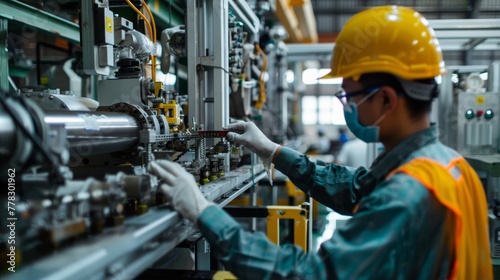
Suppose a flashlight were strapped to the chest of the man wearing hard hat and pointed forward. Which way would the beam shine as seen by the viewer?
to the viewer's left

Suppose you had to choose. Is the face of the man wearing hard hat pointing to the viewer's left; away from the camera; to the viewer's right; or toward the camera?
to the viewer's left

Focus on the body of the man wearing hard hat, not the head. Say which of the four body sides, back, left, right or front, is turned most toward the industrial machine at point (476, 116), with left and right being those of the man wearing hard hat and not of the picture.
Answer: right

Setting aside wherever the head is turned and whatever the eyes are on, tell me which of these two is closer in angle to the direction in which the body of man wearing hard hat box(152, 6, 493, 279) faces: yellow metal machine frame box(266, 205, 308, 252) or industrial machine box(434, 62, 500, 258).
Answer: the yellow metal machine frame

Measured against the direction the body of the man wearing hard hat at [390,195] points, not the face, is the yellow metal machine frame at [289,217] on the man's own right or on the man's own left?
on the man's own right

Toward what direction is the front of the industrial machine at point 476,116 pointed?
toward the camera

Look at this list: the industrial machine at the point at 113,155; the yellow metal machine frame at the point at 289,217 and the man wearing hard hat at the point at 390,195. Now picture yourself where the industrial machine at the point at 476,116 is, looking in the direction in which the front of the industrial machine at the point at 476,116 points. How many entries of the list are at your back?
0

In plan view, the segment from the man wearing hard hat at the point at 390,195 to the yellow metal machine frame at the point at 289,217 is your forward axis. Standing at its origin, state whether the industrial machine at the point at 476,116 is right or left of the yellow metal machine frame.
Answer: right

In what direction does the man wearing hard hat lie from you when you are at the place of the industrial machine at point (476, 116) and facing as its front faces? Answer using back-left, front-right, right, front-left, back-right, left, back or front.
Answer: front

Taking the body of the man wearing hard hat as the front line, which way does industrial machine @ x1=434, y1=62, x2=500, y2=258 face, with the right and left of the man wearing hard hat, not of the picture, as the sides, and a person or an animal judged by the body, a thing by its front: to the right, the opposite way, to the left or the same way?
to the left

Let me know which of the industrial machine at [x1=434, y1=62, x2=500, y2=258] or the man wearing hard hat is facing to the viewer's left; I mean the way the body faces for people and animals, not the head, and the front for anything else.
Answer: the man wearing hard hat

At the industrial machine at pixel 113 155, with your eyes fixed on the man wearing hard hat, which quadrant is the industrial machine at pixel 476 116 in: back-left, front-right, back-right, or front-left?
front-left

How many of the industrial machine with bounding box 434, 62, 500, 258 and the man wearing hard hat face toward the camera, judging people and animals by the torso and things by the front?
1
